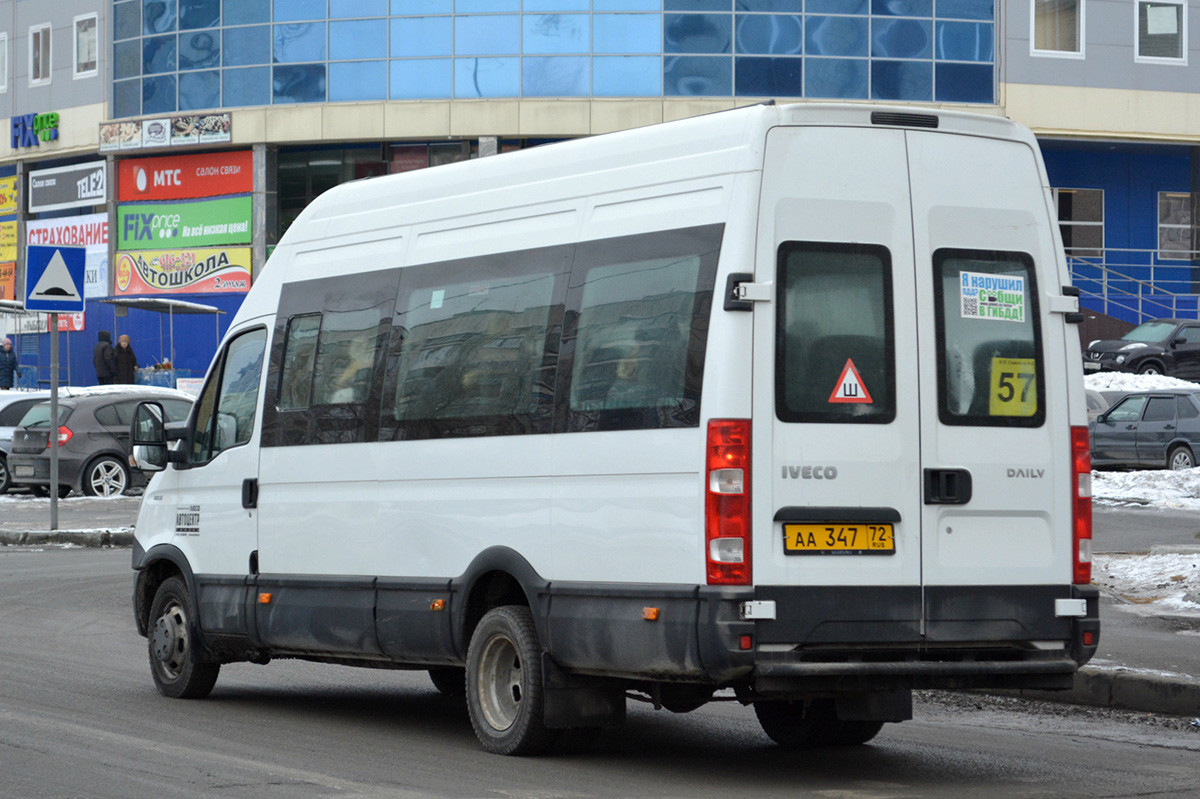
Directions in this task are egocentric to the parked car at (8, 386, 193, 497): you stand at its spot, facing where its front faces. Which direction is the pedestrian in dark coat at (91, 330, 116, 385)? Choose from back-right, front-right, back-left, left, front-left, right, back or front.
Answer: front-left

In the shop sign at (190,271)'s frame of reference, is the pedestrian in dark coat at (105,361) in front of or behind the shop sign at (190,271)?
in front

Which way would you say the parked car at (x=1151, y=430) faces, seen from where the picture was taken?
facing to the left of the viewer

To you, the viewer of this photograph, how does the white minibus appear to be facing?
facing away from the viewer and to the left of the viewer

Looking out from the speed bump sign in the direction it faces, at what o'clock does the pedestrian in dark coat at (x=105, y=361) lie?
The pedestrian in dark coat is roughly at 6 o'clock from the speed bump sign.

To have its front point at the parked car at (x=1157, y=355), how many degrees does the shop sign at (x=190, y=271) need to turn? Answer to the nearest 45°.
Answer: approximately 45° to its left

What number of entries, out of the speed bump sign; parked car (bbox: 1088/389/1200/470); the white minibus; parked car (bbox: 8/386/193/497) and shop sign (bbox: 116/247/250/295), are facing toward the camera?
2

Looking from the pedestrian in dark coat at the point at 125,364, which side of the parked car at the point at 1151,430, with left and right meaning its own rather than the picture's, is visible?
front

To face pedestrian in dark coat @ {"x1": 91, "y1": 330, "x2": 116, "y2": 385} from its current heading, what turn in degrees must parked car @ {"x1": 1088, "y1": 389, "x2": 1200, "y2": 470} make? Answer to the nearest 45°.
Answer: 0° — it already faces them

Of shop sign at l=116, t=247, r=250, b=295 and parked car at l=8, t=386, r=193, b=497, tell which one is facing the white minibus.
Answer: the shop sign

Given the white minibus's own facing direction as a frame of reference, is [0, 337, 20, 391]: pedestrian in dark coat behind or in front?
in front
